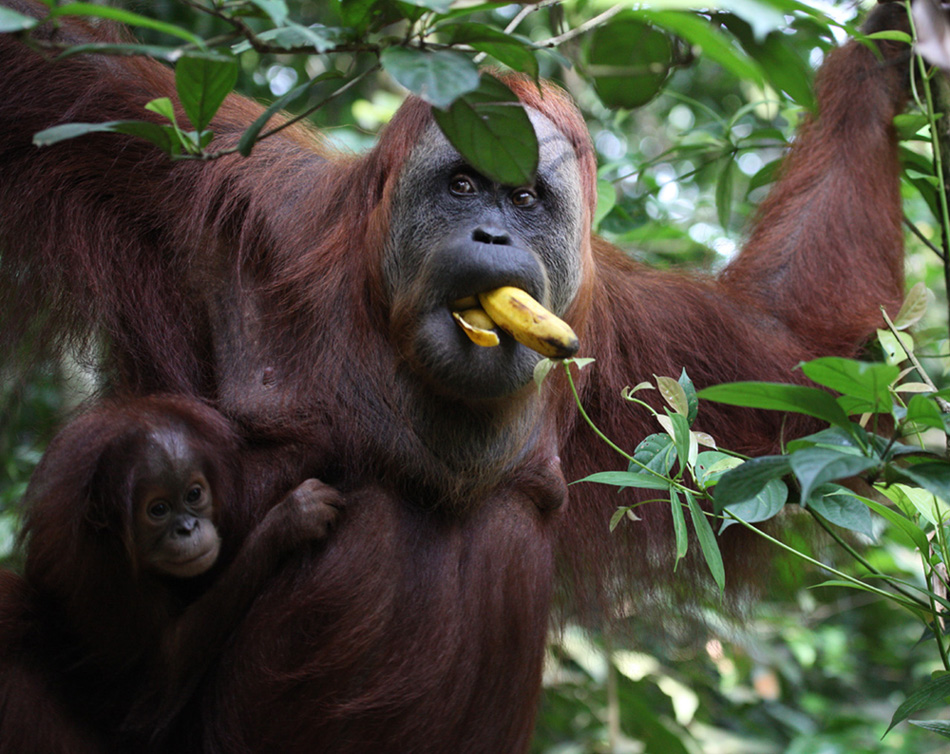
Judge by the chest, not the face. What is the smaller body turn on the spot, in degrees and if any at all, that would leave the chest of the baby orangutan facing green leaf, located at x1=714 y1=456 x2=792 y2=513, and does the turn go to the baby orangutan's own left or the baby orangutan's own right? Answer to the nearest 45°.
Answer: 0° — it already faces it

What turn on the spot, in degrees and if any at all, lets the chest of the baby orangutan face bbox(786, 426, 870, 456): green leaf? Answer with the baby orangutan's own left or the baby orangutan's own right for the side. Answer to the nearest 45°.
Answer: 0° — it already faces it

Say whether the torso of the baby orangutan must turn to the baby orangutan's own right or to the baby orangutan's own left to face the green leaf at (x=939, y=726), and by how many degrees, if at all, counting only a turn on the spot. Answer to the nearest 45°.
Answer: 0° — it already faces it

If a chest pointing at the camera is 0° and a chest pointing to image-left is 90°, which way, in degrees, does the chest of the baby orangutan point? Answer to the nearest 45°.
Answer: approximately 315°

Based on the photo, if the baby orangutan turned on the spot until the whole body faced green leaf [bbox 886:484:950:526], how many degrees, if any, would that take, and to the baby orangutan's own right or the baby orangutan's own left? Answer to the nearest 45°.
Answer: approximately 45° to the baby orangutan's own left
